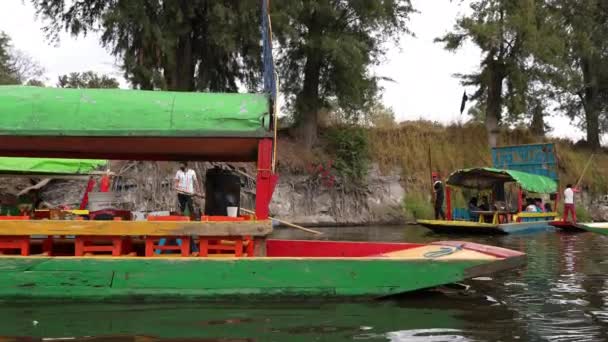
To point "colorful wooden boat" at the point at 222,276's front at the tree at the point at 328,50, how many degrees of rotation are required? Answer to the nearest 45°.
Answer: approximately 90° to its left

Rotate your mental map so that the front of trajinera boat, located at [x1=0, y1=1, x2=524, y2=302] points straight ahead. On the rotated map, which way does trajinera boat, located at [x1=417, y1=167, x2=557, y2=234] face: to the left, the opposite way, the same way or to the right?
the opposite way

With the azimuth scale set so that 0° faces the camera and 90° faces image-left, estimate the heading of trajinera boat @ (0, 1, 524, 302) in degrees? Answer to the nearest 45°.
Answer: approximately 270°

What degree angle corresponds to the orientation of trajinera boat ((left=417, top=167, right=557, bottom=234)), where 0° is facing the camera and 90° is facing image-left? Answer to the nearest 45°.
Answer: approximately 45°

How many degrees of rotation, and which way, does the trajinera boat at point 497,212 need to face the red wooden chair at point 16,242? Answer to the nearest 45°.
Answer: approximately 45° to its left

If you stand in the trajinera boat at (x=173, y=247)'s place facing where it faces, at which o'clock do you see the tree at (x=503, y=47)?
The tree is roughly at 10 o'clock from the trajinera boat.

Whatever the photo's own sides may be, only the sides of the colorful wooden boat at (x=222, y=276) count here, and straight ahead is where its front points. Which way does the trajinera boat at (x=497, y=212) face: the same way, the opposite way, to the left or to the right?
the opposite way

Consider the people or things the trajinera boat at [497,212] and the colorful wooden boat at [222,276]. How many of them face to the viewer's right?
1
